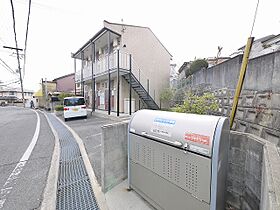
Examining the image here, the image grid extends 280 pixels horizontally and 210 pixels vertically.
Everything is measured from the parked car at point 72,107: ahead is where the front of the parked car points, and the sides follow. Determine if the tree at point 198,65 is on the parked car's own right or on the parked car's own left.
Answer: on the parked car's own right

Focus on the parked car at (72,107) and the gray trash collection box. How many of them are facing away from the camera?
1

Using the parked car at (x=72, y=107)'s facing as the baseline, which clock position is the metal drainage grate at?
The metal drainage grate is roughly at 6 o'clock from the parked car.

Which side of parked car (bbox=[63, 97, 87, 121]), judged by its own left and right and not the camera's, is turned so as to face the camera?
back

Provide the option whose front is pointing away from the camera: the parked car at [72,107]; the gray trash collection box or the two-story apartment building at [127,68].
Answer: the parked car

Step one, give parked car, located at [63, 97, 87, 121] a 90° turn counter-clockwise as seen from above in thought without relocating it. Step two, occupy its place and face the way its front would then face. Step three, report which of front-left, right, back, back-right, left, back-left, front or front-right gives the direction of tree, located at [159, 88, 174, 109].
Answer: back

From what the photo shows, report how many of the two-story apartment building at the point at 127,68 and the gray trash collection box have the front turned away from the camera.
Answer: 0

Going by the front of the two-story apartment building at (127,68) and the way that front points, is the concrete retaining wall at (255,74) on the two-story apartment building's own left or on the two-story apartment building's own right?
on the two-story apartment building's own left

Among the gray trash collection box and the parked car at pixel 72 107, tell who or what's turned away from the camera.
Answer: the parked car

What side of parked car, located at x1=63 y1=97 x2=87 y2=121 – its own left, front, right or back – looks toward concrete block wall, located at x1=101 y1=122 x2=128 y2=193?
back

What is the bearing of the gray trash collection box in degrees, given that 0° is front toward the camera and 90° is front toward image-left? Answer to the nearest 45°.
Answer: approximately 45°

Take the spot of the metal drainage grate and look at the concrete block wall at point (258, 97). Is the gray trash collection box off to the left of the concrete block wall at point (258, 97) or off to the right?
right

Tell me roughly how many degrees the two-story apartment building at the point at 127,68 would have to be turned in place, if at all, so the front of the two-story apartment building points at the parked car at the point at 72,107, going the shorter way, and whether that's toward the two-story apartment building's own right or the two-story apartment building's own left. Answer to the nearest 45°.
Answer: approximately 45° to the two-story apartment building's own right

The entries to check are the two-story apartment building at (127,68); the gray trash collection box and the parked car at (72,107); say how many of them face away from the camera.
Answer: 1

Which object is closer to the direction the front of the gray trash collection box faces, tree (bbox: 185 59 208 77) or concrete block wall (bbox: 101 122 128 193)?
the concrete block wall

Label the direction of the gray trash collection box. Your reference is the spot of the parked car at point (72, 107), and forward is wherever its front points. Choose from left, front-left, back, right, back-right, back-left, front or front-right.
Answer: back
